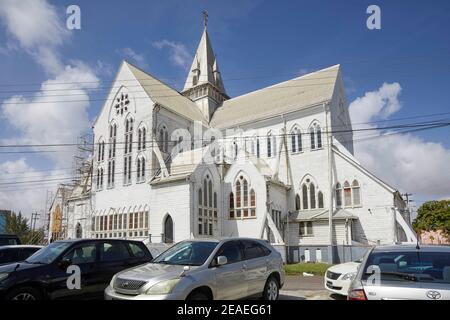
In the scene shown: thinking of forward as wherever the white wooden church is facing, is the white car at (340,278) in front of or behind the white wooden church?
in front

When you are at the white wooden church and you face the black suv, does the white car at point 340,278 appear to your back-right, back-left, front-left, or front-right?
front-left

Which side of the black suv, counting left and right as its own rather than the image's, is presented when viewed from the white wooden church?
back

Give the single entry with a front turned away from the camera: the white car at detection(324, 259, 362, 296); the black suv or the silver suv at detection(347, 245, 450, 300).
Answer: the silver suv

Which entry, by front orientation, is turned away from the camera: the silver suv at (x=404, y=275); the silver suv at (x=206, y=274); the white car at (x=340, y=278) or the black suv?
the silver suv at (x=404, y=275)

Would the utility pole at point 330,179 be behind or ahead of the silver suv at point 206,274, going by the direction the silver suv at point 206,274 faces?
behind

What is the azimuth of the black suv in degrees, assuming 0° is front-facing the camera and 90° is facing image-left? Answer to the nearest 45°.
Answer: approximately 45°

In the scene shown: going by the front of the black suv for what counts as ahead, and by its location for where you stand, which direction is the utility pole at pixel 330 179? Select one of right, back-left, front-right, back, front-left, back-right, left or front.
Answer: back

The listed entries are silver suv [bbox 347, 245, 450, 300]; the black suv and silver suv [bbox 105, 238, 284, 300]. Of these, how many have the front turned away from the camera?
1

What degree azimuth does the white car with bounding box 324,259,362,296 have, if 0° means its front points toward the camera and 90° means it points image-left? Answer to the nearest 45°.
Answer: approximately 45°

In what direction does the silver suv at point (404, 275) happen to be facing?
away from the camera

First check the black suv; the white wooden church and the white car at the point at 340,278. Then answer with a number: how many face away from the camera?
0

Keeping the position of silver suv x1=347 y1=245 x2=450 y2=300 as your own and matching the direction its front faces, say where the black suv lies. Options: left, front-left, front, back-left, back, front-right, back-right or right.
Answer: left

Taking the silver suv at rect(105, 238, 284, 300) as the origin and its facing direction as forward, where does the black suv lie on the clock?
The black suv is roughly at 2 o'clock from the silver suv.

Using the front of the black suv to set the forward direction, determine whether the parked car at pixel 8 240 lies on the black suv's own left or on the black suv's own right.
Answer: on the black suv's own right

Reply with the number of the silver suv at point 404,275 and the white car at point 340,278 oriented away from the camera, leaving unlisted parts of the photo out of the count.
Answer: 1
